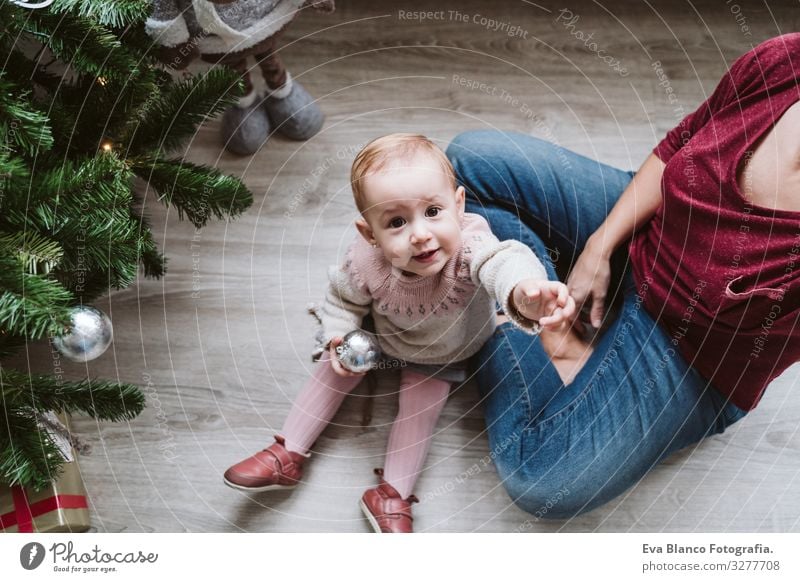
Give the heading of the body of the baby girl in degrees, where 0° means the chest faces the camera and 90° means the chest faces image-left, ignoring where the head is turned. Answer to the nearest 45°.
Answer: approximately 0°
